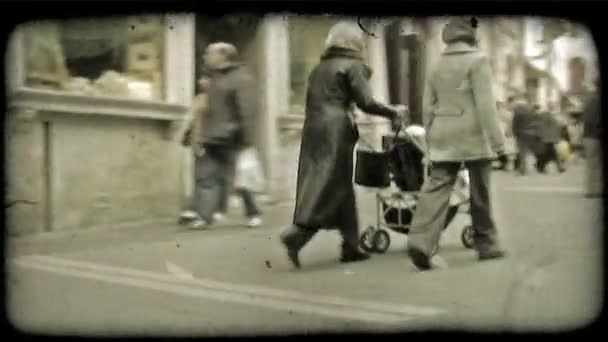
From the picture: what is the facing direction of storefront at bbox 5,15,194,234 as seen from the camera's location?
facing the viewer and to the right of the viewer

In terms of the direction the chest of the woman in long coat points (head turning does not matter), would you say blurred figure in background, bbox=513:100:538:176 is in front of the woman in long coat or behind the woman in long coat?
in front

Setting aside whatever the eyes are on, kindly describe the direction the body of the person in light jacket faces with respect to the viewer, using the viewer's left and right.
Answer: facing away from the viewer and to the right of the viewer

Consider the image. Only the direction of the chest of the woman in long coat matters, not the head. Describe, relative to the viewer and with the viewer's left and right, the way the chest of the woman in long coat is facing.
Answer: facing away from the viewer and to the right of the viewer

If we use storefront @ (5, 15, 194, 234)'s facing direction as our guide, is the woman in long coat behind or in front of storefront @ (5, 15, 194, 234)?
in front

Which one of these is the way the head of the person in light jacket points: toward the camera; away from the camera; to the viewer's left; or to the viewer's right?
away from the camera

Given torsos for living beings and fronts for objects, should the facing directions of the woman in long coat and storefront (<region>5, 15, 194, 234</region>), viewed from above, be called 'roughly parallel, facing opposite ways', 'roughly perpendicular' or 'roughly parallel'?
roughly perpendicular
